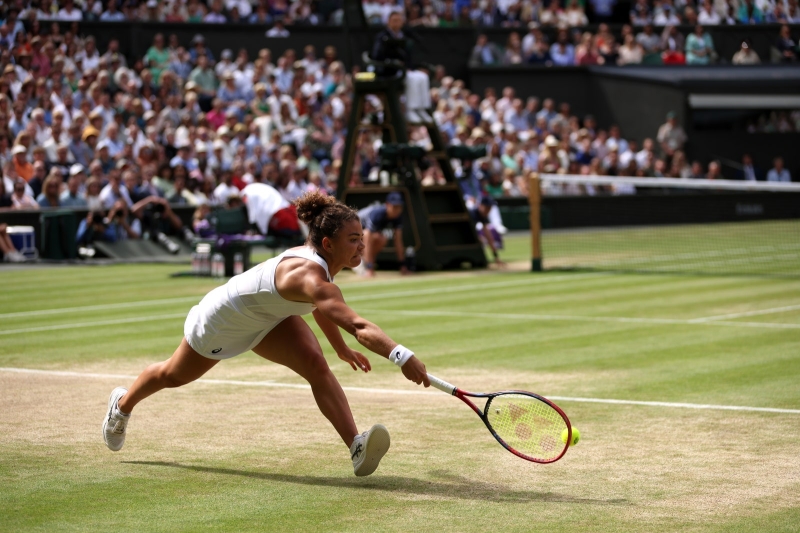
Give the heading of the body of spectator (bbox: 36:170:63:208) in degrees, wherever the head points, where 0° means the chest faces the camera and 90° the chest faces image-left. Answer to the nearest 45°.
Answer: approximately 315°

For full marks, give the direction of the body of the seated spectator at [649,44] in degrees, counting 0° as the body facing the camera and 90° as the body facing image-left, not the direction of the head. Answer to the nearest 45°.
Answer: approximately 0°

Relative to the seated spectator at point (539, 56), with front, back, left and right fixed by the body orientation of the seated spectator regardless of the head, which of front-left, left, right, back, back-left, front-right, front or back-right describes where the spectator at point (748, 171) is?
left

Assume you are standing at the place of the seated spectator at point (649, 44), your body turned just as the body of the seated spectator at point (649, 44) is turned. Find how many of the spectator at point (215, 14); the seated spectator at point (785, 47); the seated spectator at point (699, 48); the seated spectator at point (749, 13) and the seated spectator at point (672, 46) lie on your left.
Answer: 4

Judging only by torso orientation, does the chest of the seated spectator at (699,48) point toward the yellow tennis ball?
yes

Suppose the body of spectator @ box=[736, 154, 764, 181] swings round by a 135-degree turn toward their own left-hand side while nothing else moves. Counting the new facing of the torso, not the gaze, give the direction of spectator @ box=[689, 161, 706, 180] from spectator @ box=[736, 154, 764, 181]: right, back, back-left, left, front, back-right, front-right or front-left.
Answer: back

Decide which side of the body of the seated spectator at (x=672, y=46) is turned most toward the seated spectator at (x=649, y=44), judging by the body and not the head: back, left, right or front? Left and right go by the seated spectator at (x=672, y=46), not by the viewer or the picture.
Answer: right

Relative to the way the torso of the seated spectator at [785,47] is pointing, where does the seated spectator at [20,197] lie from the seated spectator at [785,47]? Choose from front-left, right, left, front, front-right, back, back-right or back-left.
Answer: front-right

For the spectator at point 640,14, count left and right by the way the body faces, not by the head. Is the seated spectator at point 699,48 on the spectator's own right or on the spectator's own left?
on the spectator's own left

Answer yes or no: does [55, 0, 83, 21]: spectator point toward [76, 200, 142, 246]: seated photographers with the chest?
yes
